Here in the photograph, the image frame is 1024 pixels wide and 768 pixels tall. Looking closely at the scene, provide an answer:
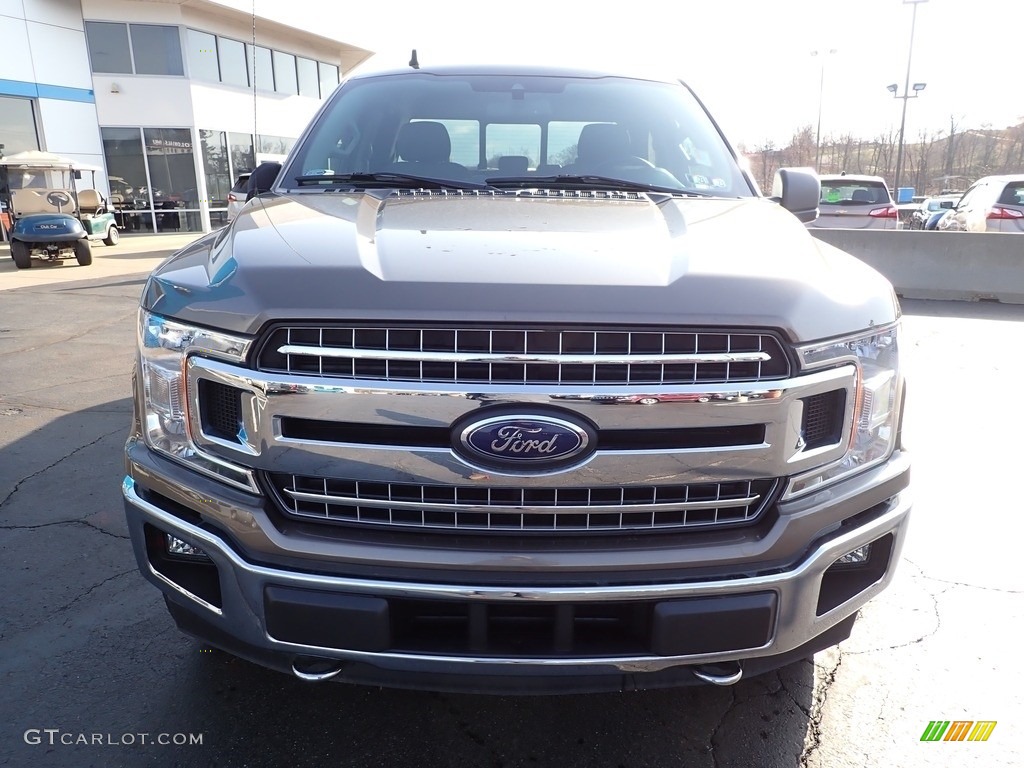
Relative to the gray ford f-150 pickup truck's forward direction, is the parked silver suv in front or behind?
behind

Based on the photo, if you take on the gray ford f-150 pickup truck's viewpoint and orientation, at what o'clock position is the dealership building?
The dealership building is roughly at 5 o'clock from the gray ford f-150 pickup truck.

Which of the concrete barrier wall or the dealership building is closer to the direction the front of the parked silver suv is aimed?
the dealership building

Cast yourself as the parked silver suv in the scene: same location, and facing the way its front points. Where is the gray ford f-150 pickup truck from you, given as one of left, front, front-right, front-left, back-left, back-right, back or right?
back

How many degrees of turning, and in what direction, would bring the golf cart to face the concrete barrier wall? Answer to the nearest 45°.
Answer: approximately 45° to its left

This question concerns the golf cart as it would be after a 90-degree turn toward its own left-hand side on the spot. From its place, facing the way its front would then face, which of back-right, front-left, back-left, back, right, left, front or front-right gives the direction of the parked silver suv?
front-right

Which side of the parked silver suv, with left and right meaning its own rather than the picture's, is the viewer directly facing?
back

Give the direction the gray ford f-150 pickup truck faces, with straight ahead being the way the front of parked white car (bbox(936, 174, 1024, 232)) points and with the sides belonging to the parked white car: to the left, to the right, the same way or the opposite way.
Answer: the opposite way

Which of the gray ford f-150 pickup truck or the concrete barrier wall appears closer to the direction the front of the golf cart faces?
the gray ford f-150 pickup truck

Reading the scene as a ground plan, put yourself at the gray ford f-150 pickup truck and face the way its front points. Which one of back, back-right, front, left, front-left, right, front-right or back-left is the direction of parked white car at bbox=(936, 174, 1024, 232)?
back-left

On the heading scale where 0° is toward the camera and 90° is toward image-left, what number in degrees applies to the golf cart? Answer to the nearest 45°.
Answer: approximately 0°
